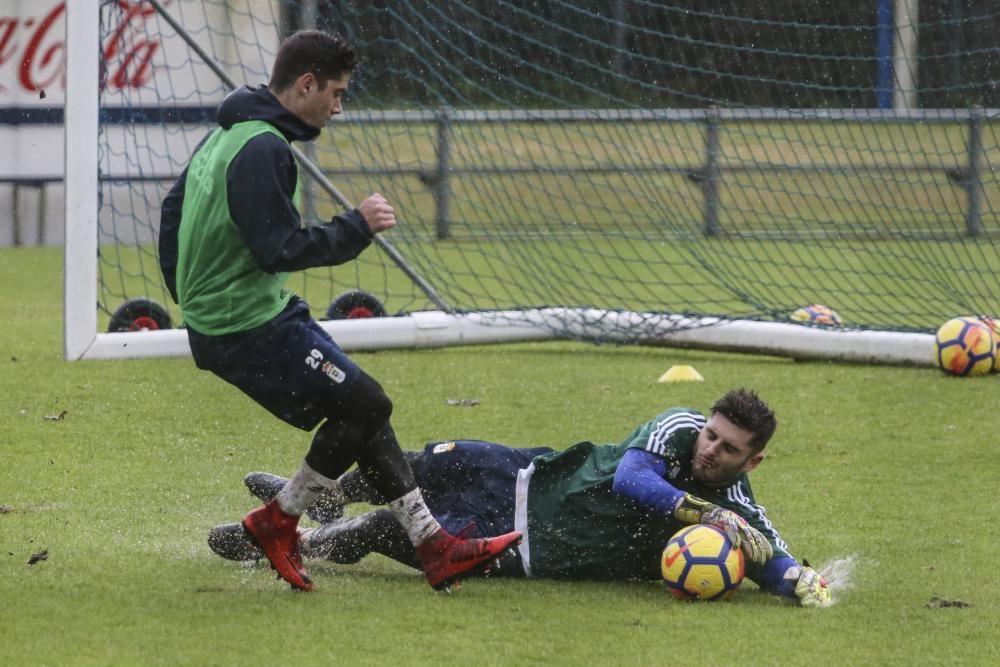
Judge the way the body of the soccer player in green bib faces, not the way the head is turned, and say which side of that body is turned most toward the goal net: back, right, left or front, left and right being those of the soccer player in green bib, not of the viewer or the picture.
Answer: left

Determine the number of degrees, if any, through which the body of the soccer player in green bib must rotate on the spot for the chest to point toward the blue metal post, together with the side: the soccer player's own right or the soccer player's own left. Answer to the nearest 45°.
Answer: approximately 45° to the soccer player's own left

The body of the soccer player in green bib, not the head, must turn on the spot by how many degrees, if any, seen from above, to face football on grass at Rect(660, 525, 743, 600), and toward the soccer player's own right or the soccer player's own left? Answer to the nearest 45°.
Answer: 0° — they already face it

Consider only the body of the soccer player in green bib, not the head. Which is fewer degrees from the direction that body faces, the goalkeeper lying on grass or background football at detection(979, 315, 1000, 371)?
the goalkeeper lying on grass

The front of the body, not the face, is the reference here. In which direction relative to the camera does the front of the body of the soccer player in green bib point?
to the viewer's right

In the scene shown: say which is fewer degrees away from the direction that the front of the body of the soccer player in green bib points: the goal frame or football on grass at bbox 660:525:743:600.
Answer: the football on grass

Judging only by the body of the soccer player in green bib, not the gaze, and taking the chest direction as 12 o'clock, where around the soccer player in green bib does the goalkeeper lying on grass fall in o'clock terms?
The goalkeeper lying on grass is roughly at 12 o'clock from the soccer player in green bib.

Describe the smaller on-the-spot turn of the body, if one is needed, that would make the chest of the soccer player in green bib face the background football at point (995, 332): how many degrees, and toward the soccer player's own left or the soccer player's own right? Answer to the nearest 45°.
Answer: approximately 45° to the soccer player's own left

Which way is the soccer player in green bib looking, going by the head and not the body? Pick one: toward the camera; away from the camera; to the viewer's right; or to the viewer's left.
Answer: to the viewer's right

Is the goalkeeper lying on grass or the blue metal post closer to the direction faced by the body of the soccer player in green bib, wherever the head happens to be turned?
the goalkeeper lying on grass

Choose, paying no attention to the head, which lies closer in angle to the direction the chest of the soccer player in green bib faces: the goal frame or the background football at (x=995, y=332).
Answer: the background football
